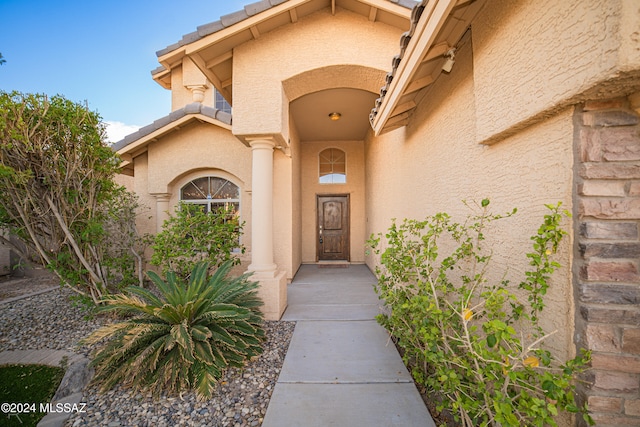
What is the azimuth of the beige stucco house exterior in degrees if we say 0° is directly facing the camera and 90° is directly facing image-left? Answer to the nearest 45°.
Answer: approximately 0°

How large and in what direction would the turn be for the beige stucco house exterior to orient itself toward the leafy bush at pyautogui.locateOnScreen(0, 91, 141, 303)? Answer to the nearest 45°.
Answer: approximately 90° to its right
